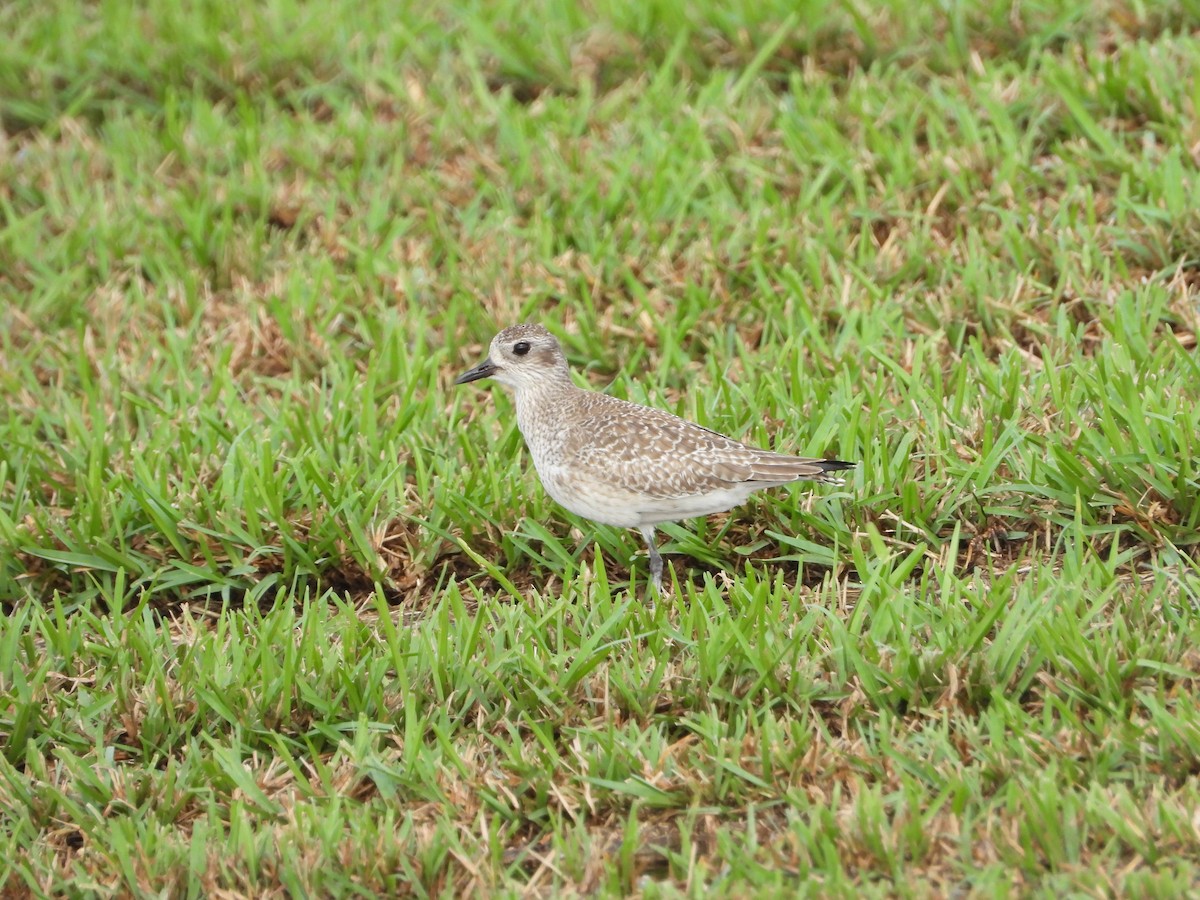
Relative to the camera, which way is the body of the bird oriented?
to the viewer's left
